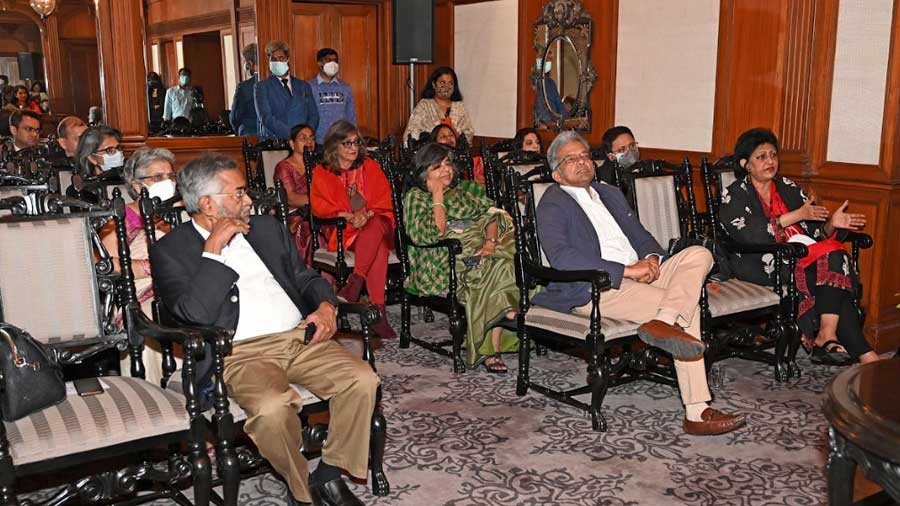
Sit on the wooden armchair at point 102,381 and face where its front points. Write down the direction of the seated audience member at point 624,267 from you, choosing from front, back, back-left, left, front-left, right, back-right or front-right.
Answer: front-left

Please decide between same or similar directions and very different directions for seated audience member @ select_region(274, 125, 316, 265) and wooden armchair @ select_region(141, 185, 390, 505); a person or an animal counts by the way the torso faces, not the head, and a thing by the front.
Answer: same or similar directions

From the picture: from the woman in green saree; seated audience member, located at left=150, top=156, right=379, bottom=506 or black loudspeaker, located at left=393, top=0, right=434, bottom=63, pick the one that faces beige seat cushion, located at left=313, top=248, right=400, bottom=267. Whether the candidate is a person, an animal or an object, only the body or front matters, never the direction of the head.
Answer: the black loudspeaker

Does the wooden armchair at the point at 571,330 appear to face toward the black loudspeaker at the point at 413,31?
no

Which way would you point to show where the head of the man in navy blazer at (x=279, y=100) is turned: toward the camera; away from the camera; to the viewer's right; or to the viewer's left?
toward the camera

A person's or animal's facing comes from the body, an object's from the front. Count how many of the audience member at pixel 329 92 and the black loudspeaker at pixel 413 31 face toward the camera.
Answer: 2

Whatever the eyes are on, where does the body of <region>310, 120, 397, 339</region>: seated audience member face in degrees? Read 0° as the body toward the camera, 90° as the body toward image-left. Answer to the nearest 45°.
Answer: approximately 315°

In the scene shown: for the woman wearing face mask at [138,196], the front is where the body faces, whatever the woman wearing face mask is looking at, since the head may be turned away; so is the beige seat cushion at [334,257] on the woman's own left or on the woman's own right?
on the woman's own left

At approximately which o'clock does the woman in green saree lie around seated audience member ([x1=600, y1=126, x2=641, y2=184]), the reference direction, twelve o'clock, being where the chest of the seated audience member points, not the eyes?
The woman in green saree is roughly at 3 o'clock from the seated audience member.

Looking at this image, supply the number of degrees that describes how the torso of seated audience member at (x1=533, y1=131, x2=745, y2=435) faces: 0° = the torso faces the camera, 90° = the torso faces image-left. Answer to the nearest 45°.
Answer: approximately 315°

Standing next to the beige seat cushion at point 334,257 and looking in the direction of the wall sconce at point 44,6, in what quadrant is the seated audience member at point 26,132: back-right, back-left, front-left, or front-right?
front-left

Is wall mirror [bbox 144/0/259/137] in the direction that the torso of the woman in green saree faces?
no

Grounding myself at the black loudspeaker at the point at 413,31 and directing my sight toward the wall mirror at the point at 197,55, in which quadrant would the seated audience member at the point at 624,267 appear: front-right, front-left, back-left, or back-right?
back-left

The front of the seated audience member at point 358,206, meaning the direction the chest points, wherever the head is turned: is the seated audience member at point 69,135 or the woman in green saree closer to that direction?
the woman in green saree

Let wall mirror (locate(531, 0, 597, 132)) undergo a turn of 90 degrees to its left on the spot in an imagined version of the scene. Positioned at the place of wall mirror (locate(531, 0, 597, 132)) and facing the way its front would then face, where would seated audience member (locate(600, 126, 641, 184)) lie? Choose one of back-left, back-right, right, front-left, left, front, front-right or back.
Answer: front-right

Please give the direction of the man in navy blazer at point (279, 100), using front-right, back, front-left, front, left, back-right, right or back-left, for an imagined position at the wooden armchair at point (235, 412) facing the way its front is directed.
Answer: back-left

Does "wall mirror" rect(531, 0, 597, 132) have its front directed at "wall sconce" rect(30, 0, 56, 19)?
no

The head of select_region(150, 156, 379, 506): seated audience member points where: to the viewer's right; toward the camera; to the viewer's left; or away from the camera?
to the viewer's right
